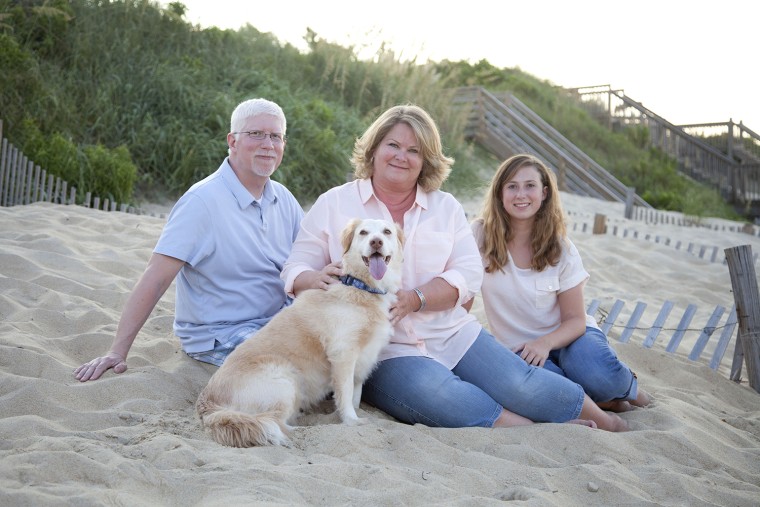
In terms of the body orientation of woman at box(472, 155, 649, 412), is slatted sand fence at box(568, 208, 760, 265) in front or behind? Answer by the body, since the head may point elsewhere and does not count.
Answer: behind

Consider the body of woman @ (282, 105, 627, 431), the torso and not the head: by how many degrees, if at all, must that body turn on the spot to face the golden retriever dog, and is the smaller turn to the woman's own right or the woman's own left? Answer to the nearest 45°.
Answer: approximately 45° to the woman's own right

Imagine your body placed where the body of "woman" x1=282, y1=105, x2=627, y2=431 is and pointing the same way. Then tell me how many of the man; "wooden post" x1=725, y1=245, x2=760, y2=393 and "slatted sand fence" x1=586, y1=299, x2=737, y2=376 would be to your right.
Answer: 1

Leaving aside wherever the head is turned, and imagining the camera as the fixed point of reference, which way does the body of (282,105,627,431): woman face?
toward the camera

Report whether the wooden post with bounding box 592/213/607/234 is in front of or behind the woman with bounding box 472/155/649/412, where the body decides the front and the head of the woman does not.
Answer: behind

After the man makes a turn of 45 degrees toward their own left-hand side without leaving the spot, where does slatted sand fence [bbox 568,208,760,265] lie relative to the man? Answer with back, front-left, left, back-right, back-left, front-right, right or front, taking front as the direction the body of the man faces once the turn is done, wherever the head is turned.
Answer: front-left

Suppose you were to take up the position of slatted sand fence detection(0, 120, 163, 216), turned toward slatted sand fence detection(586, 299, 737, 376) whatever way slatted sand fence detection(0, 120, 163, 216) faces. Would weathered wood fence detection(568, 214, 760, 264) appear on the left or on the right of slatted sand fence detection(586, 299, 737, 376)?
left

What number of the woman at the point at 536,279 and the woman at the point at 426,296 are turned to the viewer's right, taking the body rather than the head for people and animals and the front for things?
0

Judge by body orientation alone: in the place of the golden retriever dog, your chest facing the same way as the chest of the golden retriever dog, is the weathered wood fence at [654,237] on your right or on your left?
on your left

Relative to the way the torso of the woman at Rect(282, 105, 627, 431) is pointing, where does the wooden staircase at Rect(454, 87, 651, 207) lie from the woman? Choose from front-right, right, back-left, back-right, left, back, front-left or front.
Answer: back

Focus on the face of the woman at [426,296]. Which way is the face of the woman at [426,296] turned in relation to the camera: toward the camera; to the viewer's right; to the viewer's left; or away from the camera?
toward the camera

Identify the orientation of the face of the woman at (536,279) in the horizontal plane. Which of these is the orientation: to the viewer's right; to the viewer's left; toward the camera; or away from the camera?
toward the camera
